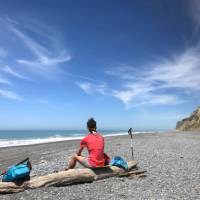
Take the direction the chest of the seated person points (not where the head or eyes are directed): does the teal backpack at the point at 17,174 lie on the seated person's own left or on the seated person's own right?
on the seated person's own left

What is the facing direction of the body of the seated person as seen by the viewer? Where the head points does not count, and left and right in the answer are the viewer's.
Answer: facing away from the viewer and to the left of the viewer
